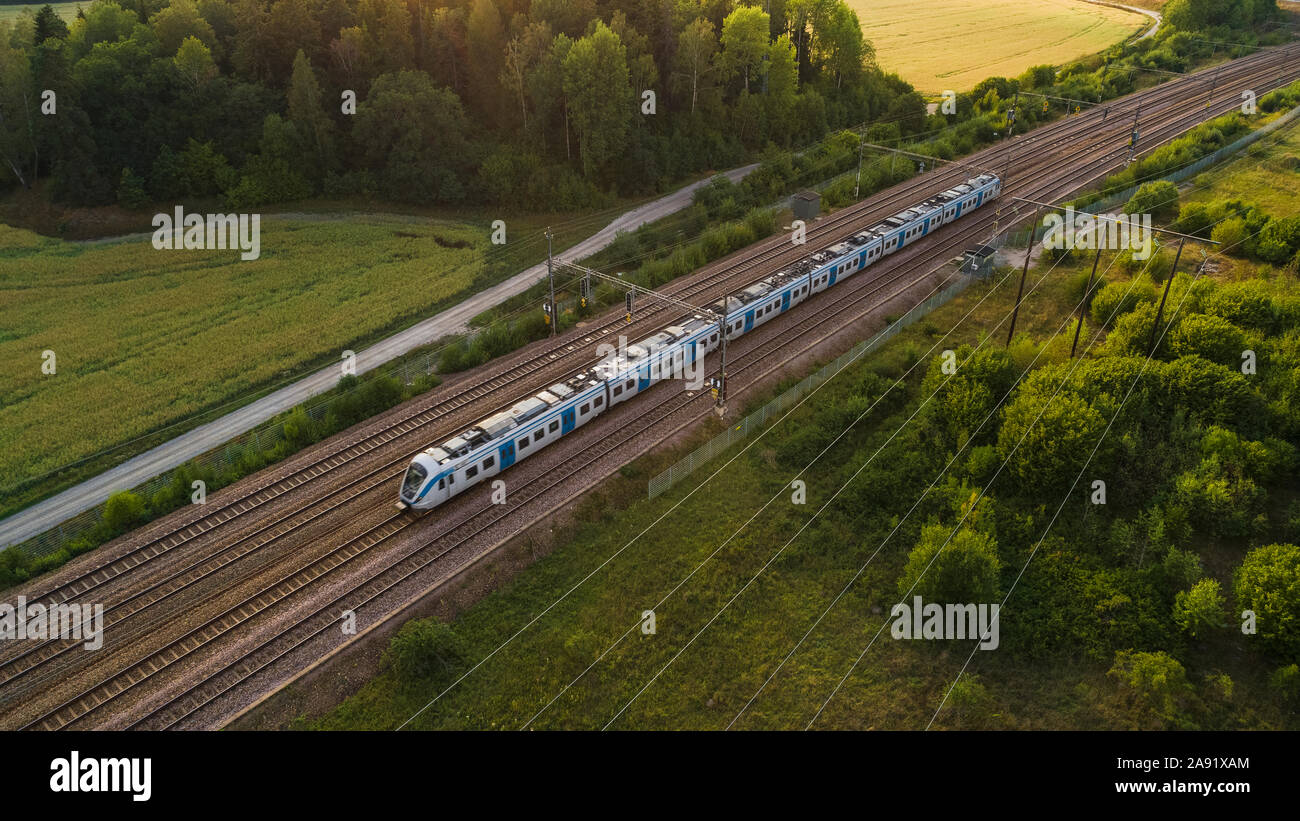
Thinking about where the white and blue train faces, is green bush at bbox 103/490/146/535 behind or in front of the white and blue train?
in front

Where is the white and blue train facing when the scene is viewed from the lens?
facing the viewer and to the left of the viewer
